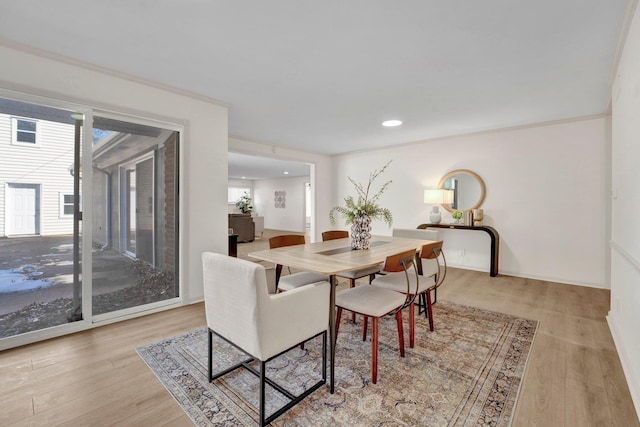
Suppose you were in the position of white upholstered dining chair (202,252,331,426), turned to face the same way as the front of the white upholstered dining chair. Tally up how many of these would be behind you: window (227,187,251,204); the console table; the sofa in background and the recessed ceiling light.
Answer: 0

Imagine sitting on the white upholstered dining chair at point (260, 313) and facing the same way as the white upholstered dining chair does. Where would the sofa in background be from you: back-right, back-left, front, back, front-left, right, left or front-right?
front-left

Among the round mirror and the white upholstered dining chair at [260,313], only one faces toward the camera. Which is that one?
the round mirror

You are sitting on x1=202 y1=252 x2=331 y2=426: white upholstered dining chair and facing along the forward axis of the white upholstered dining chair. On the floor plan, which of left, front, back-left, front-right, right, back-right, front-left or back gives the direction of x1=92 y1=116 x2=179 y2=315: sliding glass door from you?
left

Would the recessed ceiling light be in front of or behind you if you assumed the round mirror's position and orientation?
in front

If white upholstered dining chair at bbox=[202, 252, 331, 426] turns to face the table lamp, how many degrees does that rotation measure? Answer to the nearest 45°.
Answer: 0° — it already faces it

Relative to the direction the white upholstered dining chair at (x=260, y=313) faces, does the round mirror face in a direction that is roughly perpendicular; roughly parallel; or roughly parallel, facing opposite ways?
roughly parallel, facing opposite ways

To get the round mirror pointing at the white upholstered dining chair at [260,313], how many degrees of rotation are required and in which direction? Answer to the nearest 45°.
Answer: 0° — it already faces it

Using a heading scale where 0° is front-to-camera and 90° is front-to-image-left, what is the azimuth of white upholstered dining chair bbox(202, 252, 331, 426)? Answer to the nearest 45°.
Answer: approximately 225°

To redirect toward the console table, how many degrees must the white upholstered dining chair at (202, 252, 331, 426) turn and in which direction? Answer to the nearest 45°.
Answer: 0° — it already faces it

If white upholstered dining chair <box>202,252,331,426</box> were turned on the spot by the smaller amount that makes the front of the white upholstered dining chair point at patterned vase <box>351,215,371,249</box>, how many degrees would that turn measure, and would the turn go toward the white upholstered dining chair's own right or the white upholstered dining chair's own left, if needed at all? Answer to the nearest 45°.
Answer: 0° — it already faces it

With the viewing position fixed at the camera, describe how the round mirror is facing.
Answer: facing the viewer

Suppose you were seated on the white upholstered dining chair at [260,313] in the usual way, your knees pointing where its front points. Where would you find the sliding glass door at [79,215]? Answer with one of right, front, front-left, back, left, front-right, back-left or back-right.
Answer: left

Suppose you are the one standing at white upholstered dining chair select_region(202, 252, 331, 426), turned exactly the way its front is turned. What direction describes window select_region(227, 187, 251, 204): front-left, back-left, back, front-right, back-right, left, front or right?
front-left

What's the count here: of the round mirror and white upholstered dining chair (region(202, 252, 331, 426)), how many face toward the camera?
1

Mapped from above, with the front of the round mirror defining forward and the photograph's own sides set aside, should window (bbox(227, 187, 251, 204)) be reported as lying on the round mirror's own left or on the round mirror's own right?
on the round mirror's own right

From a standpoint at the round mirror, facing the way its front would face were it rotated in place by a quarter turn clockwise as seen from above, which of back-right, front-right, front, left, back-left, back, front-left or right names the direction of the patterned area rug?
left
